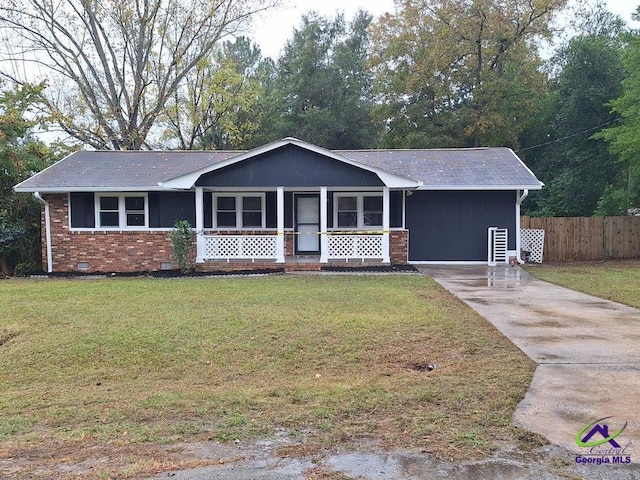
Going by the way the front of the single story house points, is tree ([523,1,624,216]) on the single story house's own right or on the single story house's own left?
on the single story house's own left

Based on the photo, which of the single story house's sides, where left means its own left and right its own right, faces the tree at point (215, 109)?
back

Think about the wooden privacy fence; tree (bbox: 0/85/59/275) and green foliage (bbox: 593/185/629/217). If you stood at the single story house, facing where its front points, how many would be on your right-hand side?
1

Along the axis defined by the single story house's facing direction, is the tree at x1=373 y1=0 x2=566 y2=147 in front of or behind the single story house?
behind

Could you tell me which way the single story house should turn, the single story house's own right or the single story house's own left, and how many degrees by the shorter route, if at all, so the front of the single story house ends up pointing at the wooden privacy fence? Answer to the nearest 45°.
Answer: approximately 90° to the single story house's own left

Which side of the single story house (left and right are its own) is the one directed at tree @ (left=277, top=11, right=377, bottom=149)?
back

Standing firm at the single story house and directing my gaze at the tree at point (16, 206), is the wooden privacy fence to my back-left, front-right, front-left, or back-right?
back-right

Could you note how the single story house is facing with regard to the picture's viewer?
facing the viewer

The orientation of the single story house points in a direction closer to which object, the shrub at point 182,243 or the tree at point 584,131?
the shrub

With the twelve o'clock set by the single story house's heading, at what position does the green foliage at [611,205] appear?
The green foliage is roughly at 8 o'clock from the single story house.

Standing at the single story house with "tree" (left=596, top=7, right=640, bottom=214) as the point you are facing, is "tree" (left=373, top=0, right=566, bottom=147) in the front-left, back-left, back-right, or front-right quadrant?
front-left

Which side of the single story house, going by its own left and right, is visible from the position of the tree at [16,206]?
right

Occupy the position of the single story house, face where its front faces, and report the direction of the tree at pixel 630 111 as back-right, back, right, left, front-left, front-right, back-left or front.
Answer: left
